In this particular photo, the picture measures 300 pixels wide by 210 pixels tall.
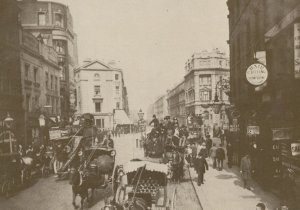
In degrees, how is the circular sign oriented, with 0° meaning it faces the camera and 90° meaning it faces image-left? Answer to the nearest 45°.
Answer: approximately 0°

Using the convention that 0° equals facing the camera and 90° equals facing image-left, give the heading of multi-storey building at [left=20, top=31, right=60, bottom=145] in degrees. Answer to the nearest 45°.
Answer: approximately 315°

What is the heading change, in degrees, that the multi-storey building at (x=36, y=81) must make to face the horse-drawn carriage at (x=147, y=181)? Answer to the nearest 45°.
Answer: approximately 45° to its right
